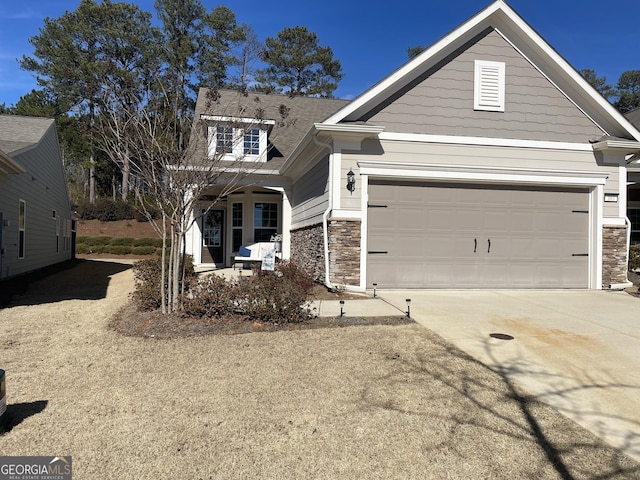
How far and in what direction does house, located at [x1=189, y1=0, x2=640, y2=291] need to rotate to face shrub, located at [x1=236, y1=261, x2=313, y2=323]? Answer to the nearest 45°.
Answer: approximately 45° to its right

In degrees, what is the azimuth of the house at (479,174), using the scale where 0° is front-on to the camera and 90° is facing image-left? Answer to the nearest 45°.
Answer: approximately 0°

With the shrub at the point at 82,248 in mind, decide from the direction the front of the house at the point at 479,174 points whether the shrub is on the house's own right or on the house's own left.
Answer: on the house's own right

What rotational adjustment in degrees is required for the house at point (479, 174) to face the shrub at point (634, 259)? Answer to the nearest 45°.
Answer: approximately 135° to its left

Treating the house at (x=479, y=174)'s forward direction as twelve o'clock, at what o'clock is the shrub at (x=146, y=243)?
The shrub is roughly at 4 o'clock from the house.

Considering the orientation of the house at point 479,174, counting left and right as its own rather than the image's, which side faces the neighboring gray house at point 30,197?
right

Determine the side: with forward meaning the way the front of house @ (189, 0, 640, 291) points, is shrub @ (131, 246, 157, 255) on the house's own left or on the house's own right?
on the house's own right

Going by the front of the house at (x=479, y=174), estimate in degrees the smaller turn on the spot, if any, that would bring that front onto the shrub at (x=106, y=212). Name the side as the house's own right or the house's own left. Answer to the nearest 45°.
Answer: approximately 135° to the house's own right

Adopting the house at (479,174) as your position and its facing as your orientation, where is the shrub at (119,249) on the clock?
The shrub is roughly at 4 o'clock from the house.
